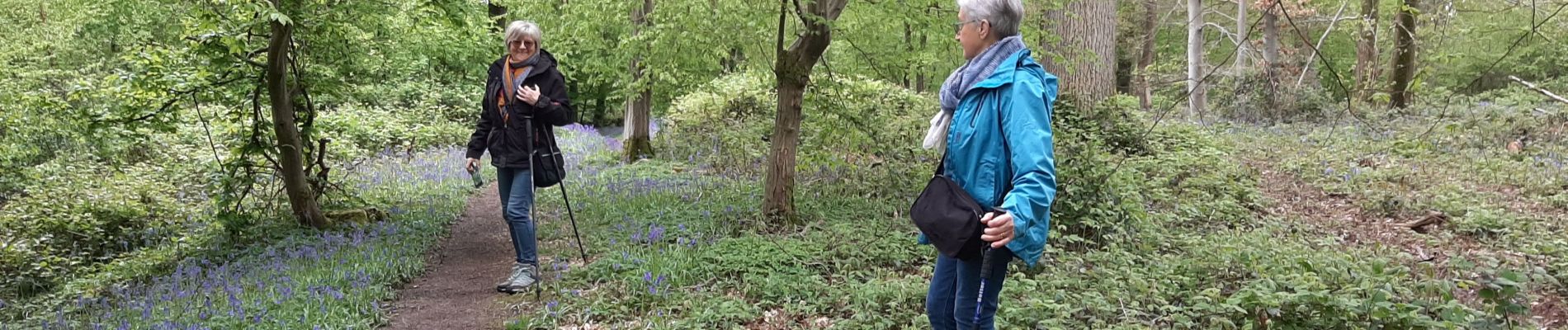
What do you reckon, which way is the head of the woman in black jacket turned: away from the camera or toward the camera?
toward the camera

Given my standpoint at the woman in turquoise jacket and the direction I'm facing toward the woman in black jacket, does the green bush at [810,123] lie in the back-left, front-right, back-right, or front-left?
front-right

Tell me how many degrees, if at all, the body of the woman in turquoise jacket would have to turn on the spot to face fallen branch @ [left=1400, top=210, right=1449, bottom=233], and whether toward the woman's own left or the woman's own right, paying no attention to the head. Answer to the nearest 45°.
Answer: approximately 135° to the woman's own right

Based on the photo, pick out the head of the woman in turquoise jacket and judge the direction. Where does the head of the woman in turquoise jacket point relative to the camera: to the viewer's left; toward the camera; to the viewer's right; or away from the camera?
to the viewer's left

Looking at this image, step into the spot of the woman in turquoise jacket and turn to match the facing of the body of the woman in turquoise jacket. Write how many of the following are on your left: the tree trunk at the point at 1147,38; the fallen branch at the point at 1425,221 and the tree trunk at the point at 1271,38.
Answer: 0

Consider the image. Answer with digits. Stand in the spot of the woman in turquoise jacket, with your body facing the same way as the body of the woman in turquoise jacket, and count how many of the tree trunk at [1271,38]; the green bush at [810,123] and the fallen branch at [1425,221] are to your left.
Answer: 0

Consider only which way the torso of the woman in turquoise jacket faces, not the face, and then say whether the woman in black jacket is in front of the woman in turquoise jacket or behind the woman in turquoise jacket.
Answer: in front

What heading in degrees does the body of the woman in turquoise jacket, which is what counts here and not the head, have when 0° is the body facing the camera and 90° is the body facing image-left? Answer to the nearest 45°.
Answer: approximately 90°

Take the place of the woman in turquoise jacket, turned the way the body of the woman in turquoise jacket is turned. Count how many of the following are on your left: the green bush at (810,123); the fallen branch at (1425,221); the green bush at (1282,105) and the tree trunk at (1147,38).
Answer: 0

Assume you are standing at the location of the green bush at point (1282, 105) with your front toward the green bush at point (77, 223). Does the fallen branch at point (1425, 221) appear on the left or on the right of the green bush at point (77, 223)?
left

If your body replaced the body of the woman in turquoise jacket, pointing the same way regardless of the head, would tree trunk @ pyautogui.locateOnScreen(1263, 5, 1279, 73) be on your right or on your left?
on your right

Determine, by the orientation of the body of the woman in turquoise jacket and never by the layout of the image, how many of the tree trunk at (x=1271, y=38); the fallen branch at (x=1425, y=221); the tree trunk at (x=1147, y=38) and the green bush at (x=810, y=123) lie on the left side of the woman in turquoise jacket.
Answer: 0

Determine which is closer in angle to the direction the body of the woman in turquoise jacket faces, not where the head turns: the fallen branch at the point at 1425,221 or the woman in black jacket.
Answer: the woman in black jacket

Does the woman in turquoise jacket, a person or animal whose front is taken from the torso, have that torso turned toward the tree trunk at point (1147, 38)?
no

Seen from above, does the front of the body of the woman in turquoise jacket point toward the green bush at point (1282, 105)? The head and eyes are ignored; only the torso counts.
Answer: no

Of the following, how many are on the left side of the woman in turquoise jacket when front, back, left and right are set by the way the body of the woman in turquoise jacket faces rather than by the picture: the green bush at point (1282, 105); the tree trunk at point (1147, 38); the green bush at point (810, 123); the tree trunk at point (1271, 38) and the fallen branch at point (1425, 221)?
0
